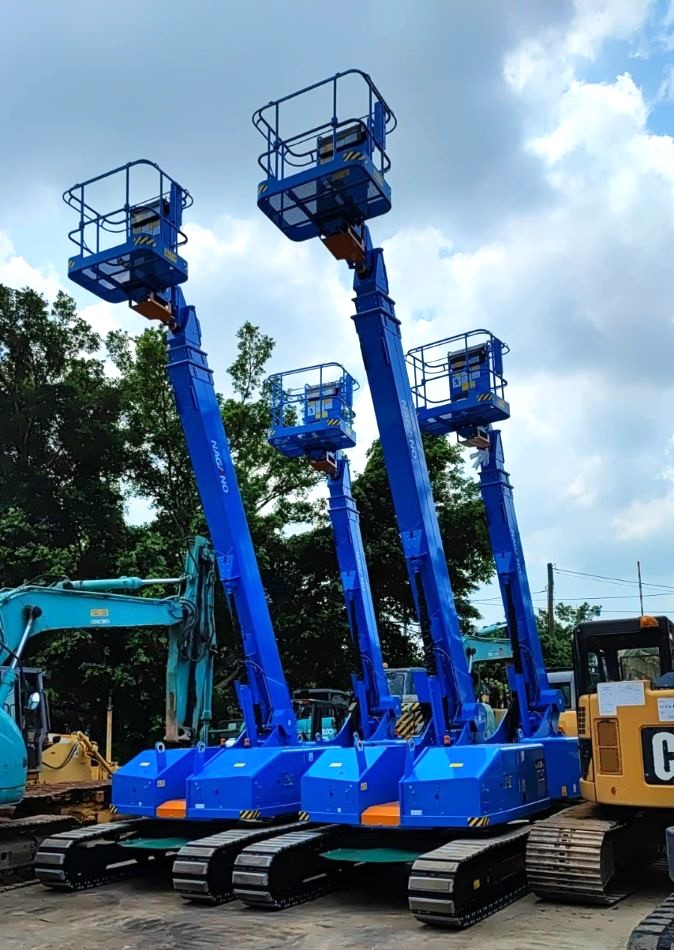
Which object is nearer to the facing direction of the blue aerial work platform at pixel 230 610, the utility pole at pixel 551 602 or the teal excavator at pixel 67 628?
the teal excavator

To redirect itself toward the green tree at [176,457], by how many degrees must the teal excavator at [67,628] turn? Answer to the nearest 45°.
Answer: approximately 90° to its left

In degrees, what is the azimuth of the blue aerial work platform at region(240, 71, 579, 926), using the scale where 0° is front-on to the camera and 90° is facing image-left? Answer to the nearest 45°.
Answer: approximately 45°

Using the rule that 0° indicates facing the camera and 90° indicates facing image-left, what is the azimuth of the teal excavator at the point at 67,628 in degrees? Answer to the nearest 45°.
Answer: approximately 270°

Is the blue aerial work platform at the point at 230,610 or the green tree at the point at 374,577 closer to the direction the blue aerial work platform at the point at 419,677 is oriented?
the blue aerial work platform

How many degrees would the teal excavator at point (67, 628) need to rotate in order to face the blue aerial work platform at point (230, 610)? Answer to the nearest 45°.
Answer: approximately 45° to its right

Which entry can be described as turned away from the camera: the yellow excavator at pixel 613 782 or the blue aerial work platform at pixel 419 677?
the yellow excavator

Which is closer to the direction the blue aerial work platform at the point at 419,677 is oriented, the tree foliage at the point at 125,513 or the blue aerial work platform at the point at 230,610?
the blue aerial work platform

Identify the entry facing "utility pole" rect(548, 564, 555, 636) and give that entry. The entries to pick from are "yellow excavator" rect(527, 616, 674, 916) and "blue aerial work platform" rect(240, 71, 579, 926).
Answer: the yellow excavator

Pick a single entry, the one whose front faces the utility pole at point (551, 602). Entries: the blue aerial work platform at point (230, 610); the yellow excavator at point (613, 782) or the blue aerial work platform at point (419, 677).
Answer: the yellow excavator

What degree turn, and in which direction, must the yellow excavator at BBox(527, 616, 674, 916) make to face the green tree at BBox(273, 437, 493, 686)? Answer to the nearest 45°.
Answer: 0° — it already faces it

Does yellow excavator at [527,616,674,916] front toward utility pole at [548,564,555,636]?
yes

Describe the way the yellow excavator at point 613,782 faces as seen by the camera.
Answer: facing away from the viewer
